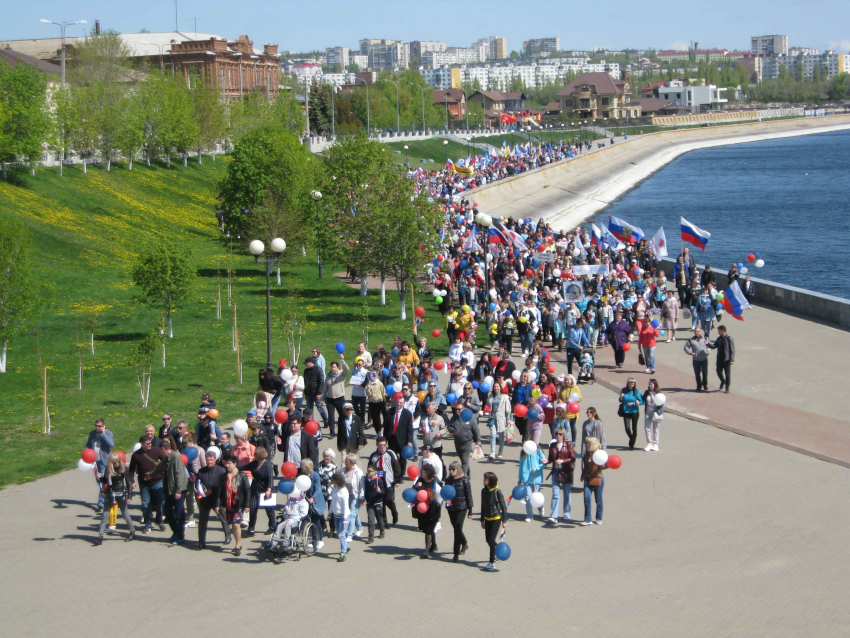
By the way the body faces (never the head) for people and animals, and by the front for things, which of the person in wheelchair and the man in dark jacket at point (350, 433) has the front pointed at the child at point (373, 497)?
the man in dark jacket

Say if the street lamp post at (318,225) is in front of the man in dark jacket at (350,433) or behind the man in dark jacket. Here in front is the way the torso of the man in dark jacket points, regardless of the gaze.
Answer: behind

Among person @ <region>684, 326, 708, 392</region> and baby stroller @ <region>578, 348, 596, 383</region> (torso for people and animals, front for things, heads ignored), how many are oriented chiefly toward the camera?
2

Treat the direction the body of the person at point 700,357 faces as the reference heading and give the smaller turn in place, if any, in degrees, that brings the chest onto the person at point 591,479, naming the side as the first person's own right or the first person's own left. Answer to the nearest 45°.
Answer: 0° — they already face them

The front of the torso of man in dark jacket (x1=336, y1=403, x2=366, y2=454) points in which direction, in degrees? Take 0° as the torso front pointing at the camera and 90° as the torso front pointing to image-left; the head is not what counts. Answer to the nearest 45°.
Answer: approximately 0°

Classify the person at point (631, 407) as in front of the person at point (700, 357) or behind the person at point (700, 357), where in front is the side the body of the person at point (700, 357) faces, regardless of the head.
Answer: in front

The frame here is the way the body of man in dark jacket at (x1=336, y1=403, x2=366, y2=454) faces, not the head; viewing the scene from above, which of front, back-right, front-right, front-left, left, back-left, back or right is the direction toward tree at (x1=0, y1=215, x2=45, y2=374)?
back-right

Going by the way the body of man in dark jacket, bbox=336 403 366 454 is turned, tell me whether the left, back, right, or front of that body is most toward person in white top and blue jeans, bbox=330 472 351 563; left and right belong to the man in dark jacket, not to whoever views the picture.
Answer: front

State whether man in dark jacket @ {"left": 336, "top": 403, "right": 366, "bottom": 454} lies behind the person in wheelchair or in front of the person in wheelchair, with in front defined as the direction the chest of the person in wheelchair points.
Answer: behind

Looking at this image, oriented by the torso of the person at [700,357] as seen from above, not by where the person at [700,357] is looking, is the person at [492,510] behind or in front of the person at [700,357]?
in front
